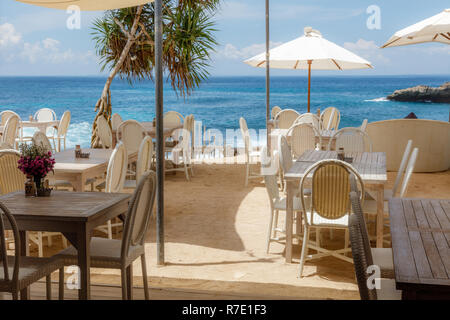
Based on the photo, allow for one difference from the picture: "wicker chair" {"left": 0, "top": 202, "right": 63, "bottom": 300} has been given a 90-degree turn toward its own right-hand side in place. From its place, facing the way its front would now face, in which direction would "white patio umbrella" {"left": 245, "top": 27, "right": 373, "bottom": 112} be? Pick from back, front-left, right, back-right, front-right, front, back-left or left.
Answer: left

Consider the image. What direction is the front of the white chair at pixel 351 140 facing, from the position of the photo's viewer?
facing the viewer

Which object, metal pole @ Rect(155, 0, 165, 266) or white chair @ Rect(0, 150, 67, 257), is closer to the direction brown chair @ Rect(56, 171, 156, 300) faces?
the white chair

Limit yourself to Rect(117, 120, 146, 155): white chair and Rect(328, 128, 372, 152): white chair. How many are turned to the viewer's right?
0

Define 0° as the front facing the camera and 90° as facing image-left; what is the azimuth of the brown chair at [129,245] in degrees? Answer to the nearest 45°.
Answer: approximately 90°

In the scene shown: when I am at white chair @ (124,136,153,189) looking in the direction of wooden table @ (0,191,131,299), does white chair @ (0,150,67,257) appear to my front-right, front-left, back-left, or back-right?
front-right

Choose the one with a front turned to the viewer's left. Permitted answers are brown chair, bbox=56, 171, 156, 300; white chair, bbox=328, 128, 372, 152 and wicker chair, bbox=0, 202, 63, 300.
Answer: brown chair, bbox=56, 171, 156, 300

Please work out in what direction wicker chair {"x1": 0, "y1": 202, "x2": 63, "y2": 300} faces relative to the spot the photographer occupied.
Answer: facing away from the viewer and to the right of the viewer

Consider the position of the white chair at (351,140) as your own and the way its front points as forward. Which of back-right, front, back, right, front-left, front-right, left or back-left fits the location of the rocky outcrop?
back

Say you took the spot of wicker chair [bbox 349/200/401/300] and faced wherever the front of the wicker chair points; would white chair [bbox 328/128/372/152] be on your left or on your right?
on your left

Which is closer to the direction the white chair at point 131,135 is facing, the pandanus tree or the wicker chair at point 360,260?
the pandanus tree

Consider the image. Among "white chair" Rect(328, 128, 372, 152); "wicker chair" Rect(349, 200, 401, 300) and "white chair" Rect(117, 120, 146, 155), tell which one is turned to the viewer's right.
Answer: the wicker chair

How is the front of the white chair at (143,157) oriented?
to the viewer's left

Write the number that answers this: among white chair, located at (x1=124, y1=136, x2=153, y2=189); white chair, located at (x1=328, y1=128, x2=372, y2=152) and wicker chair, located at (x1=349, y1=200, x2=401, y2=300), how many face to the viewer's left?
1

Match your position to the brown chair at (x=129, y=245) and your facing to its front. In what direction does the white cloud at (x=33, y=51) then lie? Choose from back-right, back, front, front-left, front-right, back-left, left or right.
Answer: right

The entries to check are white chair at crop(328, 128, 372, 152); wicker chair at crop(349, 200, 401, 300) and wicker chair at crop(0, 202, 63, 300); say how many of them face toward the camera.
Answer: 1
